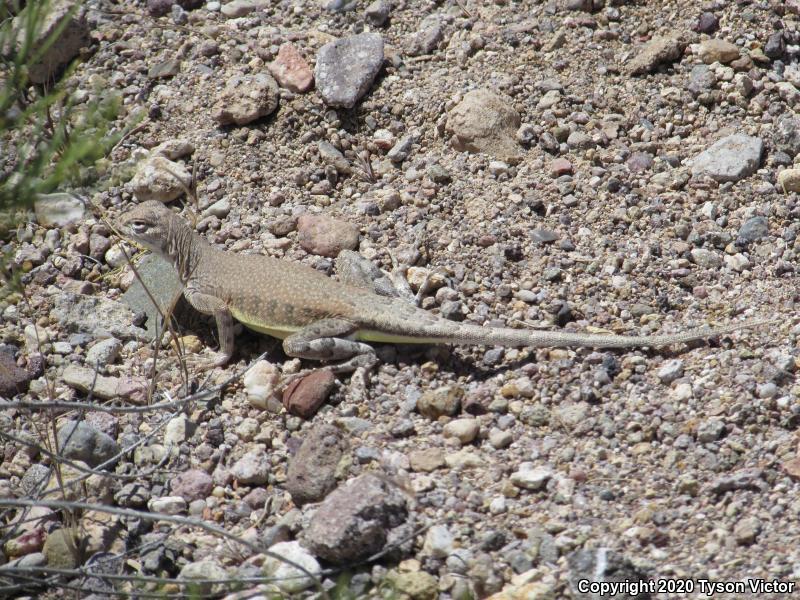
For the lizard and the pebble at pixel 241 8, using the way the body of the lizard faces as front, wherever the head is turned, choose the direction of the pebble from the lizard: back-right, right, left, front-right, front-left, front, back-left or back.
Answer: right

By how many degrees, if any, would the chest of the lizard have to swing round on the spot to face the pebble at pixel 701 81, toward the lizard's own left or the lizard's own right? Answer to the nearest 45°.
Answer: approximately 135° to the lizard's own right

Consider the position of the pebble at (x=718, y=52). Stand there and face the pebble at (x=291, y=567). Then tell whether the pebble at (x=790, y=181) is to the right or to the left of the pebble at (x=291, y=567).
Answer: left

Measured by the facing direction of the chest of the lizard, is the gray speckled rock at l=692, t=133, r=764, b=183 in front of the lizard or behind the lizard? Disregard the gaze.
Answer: behind

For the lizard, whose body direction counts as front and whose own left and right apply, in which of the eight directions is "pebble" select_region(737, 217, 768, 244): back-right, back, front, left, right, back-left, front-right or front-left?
back

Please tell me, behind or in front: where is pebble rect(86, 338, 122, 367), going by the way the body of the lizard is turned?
in front

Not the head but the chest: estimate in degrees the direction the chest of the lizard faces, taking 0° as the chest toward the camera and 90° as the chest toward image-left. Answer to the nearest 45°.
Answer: approximately 90°

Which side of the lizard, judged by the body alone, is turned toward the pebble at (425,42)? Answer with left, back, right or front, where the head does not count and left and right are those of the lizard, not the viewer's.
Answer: right

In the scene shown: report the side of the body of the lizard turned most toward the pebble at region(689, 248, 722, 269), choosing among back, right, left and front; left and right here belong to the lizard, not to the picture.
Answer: back

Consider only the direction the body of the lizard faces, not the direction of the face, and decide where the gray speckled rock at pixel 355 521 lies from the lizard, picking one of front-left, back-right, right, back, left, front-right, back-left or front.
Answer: left

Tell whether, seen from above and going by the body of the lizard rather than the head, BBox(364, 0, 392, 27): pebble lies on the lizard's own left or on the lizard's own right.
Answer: on the lizard's own right

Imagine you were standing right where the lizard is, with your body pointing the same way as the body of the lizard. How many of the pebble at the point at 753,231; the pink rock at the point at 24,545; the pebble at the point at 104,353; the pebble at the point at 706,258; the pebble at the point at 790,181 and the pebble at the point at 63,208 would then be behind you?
3

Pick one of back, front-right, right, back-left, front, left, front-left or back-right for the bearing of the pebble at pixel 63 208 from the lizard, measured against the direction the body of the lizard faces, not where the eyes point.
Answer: front-right

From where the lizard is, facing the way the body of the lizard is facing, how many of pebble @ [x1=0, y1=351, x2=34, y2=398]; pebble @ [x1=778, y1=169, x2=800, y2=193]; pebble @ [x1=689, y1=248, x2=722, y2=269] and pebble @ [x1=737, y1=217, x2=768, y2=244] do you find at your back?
3
